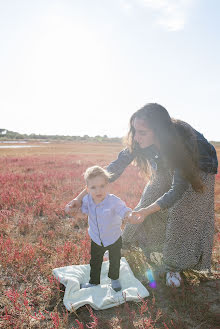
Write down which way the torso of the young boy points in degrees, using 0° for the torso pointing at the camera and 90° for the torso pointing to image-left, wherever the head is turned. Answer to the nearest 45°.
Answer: approximately 0°

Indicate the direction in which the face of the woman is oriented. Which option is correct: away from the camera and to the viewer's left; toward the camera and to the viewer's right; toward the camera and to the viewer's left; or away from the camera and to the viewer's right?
toward the camera and to the viewer's left

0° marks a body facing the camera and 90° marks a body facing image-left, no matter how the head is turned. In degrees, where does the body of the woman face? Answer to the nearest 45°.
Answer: approximately 45°

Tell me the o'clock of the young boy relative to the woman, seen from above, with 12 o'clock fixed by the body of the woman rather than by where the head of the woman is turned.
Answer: The young boy is roughly at 1 o'clock from the woman.

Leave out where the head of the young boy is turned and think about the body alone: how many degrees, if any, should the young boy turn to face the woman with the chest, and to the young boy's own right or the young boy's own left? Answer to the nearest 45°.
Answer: approximately 90° to the young boy's own left

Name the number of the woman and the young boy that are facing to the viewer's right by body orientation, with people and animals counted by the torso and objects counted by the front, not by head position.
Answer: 0
